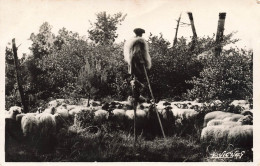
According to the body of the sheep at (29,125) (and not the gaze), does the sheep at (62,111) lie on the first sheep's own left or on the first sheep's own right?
on the first sheep's own right

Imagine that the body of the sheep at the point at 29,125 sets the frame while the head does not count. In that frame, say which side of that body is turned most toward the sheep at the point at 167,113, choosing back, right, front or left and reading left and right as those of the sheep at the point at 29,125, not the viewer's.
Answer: right

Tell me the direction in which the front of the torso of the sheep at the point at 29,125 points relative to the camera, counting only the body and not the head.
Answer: away from the camera
